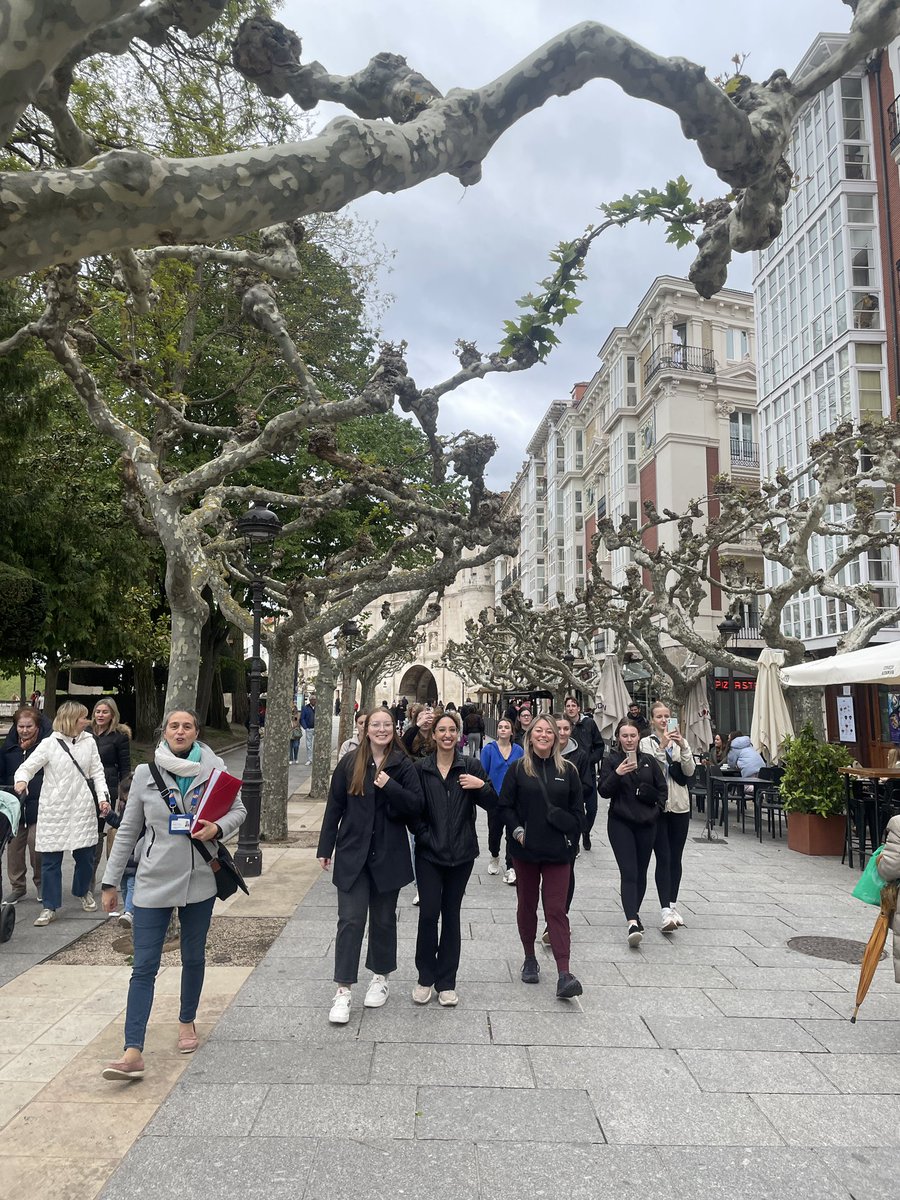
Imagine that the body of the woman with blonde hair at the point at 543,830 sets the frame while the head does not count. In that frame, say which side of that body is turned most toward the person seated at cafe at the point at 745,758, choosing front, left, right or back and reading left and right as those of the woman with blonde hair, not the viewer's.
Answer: back

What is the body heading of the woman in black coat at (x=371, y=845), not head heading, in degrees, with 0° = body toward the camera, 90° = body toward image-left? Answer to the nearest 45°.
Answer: approximately 0°

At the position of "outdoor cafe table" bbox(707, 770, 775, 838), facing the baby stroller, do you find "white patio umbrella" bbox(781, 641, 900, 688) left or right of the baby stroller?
left

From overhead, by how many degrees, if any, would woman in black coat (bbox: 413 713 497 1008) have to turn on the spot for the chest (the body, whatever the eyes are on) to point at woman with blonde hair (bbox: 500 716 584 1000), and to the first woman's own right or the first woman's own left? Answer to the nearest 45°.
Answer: approximately 135° to the first woman's own left

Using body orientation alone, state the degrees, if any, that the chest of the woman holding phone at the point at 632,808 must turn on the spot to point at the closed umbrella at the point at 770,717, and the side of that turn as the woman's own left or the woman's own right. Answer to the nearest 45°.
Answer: approximately 180°

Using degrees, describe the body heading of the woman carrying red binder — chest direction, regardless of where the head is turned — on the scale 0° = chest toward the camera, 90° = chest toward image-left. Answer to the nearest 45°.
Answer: approximately 0°

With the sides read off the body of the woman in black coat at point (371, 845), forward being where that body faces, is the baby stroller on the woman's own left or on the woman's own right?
on the woman's own right

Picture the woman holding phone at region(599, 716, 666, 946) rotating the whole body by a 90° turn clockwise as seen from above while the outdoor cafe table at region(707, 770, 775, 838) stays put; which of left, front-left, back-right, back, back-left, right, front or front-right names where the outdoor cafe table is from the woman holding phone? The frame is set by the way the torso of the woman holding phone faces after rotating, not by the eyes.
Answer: right

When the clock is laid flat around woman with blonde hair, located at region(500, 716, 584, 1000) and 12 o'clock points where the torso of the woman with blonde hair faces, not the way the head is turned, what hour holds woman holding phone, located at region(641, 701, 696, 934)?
The woman holding phone is roughly at 7 o'clock from the woman with blonde hair.
